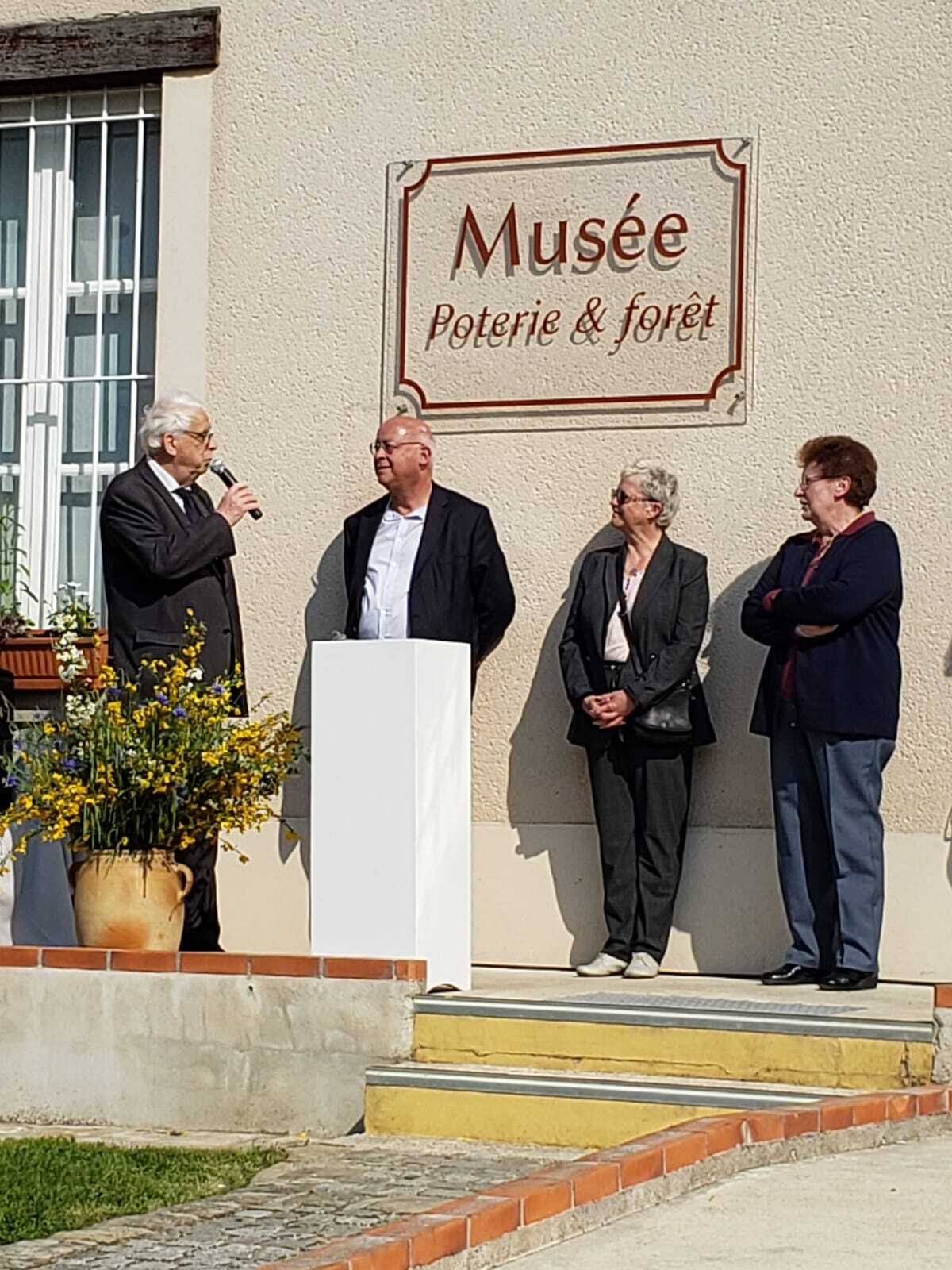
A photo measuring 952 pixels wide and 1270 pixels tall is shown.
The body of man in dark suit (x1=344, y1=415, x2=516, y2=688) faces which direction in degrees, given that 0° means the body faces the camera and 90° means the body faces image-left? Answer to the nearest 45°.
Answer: approximately 45°

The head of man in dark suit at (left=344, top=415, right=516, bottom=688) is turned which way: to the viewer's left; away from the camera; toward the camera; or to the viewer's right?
to the viewer's left

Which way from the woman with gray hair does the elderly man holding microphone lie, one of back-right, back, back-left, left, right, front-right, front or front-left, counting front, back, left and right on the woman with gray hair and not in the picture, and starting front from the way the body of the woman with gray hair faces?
front-right

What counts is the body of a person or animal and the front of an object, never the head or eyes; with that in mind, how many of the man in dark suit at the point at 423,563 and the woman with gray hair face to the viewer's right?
0

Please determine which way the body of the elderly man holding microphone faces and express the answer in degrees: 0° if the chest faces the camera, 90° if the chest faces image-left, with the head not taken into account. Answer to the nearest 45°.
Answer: approximately 315°

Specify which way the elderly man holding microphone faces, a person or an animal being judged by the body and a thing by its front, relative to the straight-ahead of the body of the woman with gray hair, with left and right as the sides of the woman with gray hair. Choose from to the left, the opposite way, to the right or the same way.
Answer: to the left

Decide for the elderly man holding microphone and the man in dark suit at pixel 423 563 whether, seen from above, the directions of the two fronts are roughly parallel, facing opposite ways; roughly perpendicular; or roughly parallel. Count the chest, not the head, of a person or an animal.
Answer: roughly perpendicular

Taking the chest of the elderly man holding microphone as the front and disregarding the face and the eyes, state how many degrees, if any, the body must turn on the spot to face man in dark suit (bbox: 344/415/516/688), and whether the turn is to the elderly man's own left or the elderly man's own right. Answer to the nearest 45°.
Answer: approximately 45° to the elderly man's own left

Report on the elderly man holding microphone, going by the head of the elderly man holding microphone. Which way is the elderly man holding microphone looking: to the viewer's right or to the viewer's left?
to the viewer's right

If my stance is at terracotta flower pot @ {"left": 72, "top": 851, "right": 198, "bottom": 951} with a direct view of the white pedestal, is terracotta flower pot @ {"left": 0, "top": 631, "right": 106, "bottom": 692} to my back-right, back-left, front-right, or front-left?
back-left

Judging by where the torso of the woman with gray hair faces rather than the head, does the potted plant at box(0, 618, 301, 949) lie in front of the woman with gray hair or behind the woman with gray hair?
in front
